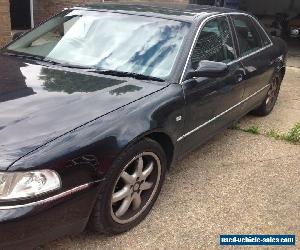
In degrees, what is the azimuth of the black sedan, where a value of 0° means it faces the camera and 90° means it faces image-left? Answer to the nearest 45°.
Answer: approximately 45°
